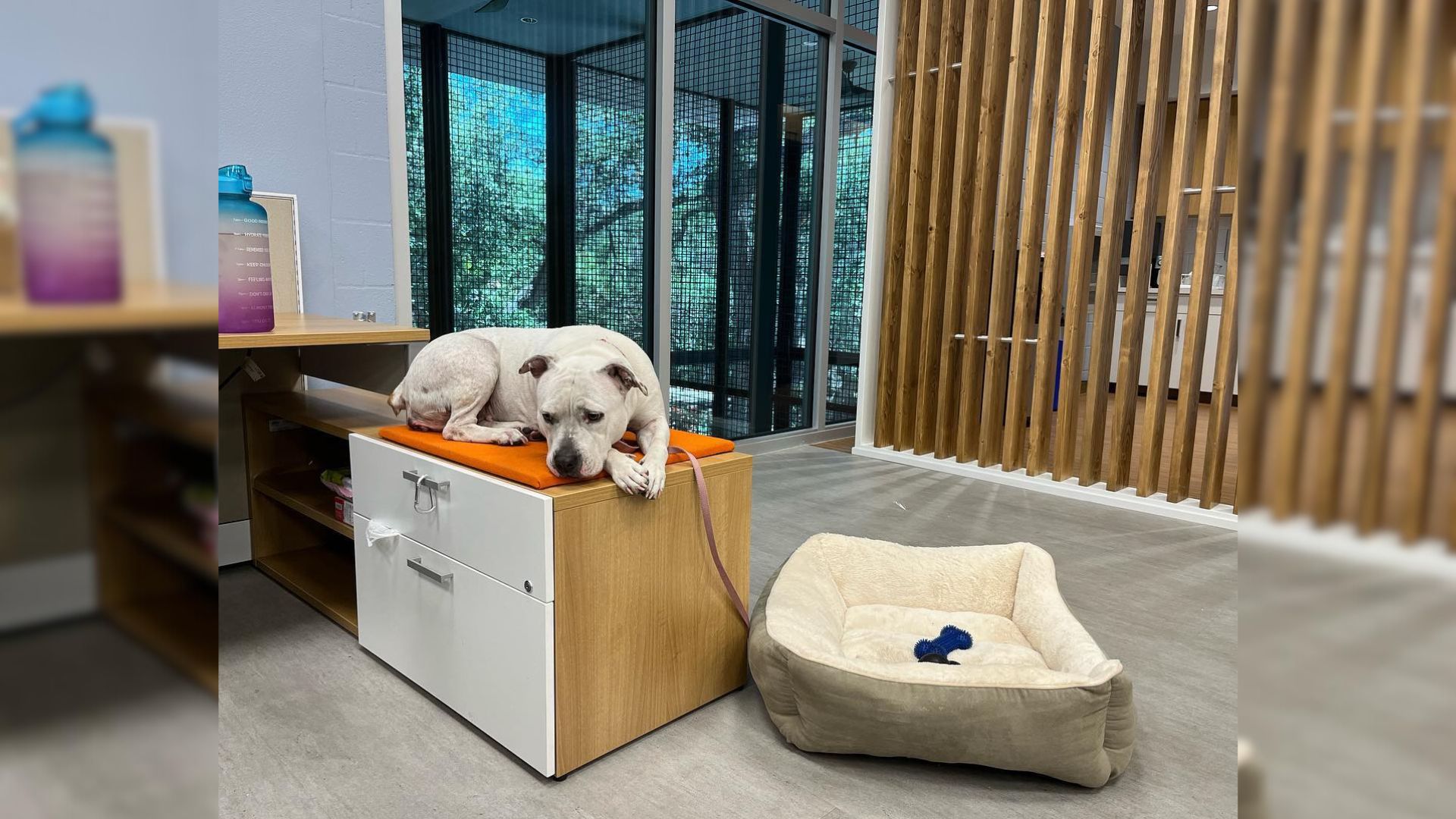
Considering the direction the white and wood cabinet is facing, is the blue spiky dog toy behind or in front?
behind

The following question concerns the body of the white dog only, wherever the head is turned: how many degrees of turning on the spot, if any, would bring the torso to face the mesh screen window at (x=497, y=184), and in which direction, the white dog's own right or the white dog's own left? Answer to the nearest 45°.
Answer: approximately 135° to the white dog's own left

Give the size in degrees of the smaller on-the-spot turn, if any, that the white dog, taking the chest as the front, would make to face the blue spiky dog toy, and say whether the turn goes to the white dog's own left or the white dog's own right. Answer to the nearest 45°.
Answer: approximately 45° to the white dog's own left

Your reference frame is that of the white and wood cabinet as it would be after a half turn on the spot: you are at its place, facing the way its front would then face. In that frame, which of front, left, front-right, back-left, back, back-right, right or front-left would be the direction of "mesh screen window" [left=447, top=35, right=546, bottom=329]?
front-left

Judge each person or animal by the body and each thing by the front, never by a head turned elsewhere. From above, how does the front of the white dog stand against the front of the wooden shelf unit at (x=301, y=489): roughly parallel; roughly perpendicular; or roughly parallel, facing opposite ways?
roughly perpendicular

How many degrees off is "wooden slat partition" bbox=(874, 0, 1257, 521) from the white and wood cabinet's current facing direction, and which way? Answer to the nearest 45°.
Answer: approximately 180°

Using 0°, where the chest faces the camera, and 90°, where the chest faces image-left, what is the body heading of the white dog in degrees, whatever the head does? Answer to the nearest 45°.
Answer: approximately 315°

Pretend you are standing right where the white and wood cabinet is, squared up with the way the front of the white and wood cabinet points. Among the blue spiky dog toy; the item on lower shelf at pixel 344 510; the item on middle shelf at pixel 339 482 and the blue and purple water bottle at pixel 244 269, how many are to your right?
3

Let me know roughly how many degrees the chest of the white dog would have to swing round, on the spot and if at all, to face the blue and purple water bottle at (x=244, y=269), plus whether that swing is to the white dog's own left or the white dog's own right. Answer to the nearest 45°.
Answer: approximately 180°
